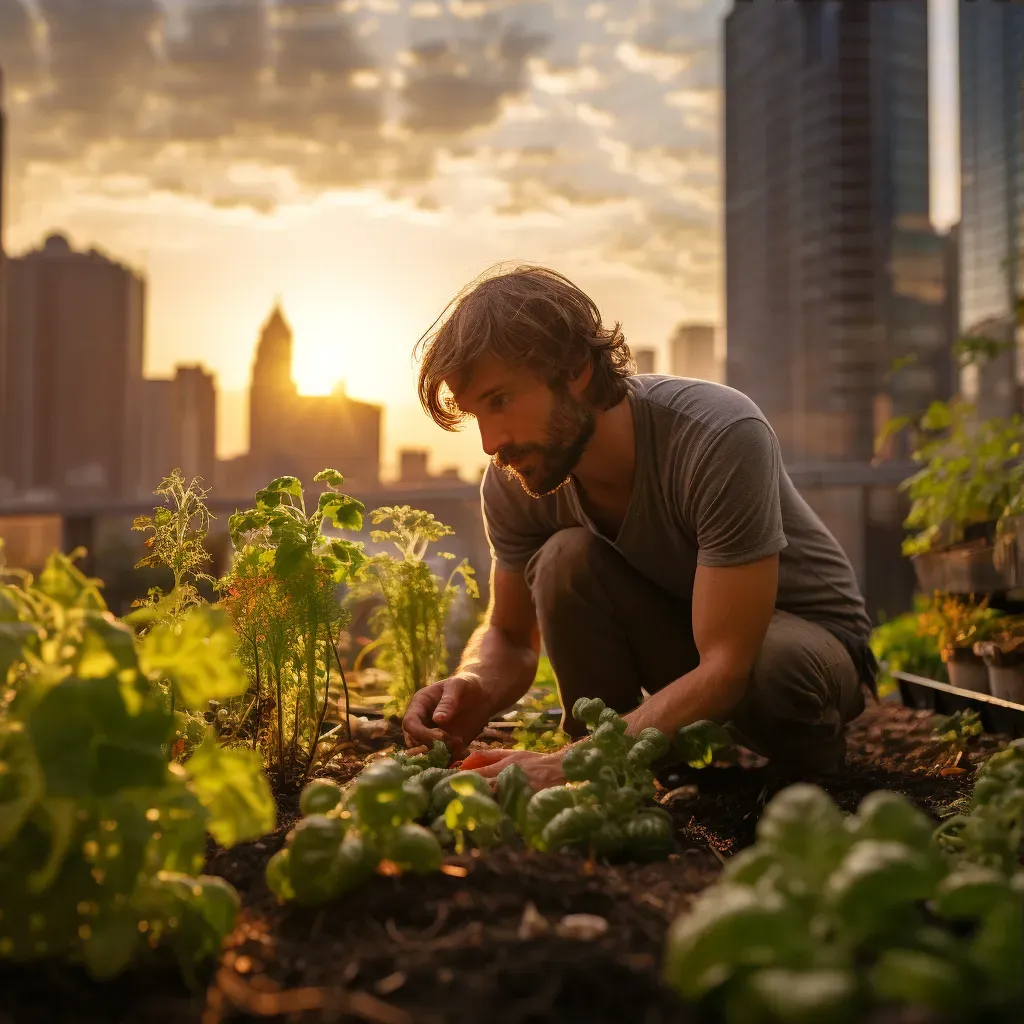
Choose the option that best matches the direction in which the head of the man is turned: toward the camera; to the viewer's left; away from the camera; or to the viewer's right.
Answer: to the viewer's left

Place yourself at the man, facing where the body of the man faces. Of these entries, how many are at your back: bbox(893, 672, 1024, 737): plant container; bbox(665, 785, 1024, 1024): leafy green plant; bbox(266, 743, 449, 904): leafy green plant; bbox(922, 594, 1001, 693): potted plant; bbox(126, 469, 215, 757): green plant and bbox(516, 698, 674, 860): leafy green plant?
2

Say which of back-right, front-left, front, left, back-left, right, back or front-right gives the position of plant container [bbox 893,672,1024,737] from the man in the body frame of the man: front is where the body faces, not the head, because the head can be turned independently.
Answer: back

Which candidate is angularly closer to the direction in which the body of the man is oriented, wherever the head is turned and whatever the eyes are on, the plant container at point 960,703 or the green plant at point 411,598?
the green plant

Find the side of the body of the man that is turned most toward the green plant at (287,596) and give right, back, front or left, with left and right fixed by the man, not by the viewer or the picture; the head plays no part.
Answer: front

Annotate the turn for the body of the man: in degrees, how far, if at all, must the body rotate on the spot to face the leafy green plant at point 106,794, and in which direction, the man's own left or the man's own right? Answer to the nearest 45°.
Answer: approximately 45° to the man's own left

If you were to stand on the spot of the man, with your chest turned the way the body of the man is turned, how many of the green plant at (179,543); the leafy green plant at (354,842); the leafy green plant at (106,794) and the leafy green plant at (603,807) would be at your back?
0

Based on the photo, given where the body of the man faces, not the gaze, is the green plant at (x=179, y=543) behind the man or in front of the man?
in front

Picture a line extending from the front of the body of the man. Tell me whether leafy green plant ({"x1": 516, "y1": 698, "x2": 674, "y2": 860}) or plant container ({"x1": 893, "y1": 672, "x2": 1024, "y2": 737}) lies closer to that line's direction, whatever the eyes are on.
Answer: the leafy green plant

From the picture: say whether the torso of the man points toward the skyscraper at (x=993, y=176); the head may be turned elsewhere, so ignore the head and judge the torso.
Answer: no

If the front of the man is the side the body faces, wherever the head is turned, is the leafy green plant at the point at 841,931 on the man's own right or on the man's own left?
on the man's own left

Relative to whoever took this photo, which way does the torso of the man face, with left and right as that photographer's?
facing the viewer and to the left of the viewer

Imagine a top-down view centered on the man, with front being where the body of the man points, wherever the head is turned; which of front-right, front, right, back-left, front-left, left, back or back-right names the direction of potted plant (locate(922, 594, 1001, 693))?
back

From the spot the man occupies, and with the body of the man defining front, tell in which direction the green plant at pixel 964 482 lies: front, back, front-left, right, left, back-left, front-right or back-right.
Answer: back

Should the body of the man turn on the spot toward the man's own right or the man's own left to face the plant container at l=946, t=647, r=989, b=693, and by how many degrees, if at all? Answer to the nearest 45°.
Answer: approximately 180°
